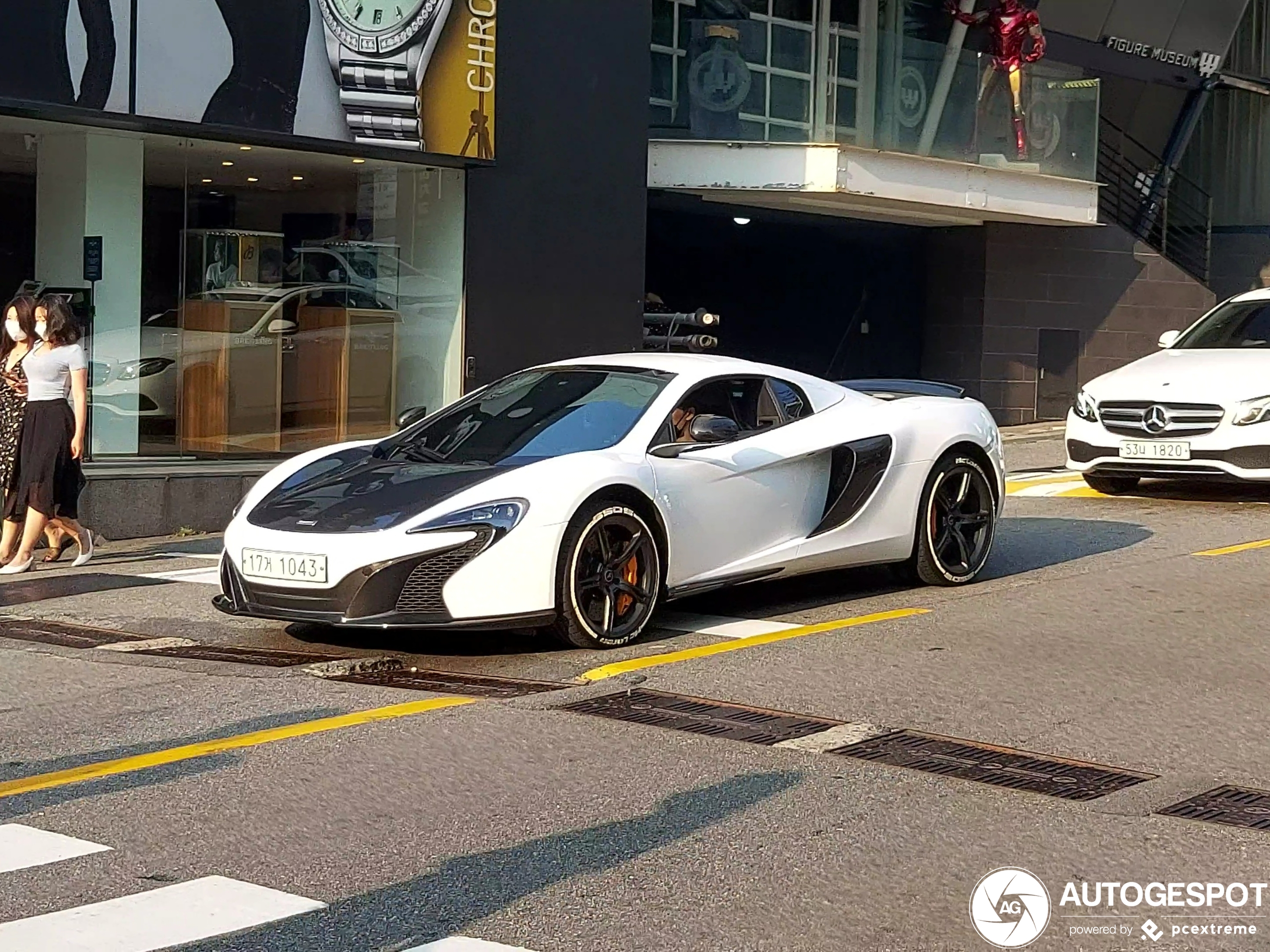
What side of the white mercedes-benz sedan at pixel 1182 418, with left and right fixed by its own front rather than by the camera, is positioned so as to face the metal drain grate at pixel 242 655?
front

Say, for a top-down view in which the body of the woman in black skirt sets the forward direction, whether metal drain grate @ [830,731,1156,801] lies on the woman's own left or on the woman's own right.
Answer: on the woman's own left

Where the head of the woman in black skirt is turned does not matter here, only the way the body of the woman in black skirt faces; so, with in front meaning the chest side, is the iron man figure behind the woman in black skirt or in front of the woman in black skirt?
behind

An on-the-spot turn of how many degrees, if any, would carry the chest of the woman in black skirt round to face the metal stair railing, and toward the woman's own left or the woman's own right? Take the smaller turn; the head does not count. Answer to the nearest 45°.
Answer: approximately 180°

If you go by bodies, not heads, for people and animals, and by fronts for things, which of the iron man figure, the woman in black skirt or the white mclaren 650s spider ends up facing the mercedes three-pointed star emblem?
the iron man figure

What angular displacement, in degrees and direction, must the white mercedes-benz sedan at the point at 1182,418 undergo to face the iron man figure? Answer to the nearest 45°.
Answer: approximately 135° to its right

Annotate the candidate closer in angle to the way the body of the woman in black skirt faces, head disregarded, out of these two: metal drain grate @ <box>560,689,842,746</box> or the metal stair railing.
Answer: the metal drain grate

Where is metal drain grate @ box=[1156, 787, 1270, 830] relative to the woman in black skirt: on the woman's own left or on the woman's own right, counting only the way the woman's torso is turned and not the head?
on the woman's own left

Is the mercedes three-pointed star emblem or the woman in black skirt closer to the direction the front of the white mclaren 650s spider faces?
the woman in black skirt

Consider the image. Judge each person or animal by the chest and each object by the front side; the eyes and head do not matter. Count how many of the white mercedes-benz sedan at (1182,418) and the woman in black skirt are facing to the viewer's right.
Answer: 0

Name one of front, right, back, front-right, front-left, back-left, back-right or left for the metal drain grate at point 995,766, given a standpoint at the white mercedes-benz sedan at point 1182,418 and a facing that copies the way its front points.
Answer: front-left

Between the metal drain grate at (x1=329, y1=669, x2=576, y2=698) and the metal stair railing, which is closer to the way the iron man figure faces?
the metal drain grate

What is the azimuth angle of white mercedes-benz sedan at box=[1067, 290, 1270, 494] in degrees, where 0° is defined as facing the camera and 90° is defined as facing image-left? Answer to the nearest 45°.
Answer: approximately 45°

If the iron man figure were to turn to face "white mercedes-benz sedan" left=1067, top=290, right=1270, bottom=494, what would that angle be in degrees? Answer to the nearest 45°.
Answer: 0° — it already faces it
